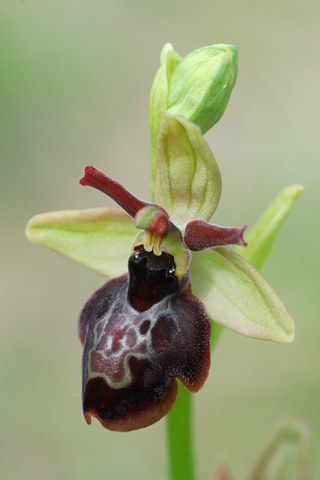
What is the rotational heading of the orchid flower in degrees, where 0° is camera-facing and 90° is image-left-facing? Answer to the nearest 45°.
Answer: approximately 0°

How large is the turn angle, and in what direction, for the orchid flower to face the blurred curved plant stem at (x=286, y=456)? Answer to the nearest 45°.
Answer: approximately 135° to its left
